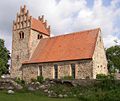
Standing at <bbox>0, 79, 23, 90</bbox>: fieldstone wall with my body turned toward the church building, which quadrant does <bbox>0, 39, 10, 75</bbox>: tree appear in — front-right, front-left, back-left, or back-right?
front-left

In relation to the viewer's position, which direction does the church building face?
facing away from the viewer and to the left of the viewer

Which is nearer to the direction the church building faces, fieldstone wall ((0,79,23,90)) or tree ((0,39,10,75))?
the tree

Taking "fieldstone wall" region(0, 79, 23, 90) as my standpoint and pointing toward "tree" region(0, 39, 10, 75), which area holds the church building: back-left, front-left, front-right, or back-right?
front-right
